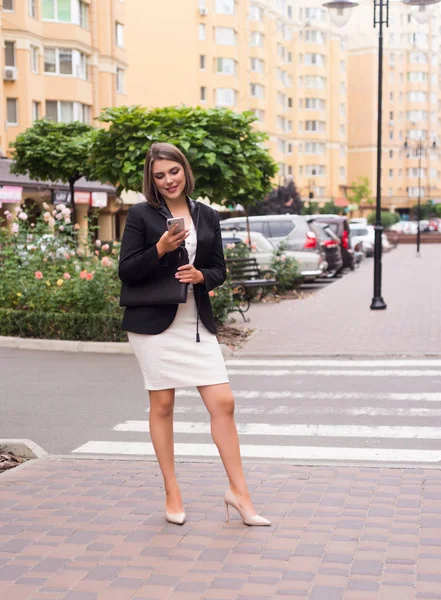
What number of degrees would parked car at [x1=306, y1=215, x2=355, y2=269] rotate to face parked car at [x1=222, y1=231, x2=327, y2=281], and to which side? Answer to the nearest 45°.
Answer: approximately 135° to its left

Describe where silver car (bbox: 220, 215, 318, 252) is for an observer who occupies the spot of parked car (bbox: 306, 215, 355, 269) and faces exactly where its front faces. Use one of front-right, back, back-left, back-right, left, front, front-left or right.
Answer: back-left

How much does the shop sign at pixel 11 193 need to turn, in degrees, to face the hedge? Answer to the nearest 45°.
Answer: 0° — it already faces it

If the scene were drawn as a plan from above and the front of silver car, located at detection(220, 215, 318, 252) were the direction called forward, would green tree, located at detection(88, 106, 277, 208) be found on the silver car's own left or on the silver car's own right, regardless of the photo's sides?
on the silver car's own left

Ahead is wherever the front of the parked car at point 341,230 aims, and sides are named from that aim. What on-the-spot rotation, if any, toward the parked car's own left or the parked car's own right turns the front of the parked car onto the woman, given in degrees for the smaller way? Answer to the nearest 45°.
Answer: approximately 135° to the parked car's own left

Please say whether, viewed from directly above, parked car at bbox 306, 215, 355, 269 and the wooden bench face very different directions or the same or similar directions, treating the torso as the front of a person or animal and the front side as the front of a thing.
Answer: very different directions

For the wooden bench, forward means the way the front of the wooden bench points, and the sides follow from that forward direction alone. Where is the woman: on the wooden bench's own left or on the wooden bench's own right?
on the wooden bench's own right

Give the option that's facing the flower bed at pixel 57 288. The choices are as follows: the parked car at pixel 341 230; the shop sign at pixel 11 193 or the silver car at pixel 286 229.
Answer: the shop sign

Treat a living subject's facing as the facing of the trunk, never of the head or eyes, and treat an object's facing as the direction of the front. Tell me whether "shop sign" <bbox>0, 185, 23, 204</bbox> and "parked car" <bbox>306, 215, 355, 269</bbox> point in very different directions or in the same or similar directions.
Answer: very different directions
